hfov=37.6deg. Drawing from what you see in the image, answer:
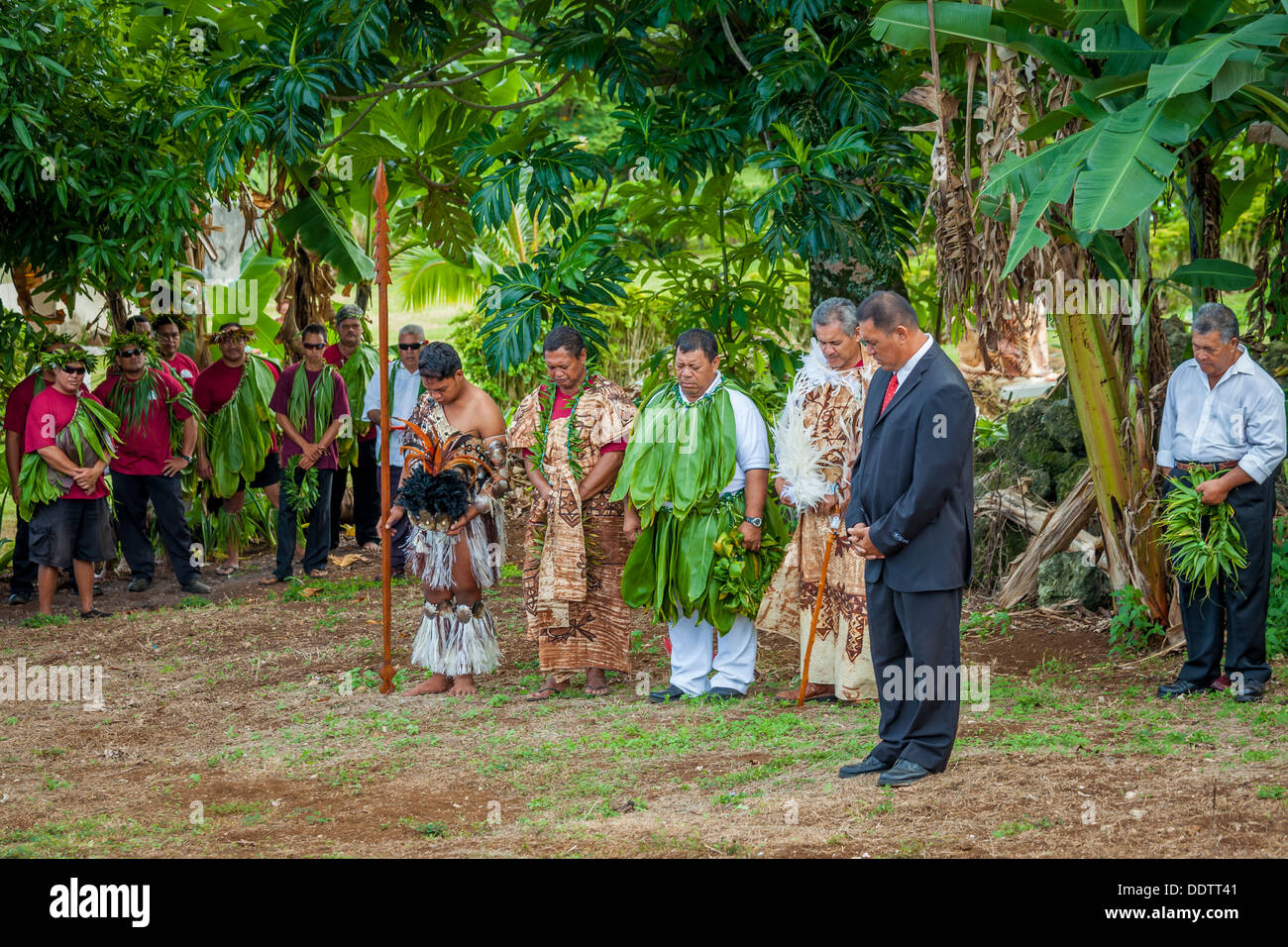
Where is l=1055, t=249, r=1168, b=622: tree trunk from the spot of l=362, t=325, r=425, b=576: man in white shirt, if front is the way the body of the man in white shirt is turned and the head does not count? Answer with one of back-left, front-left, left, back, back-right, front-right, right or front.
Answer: front-left

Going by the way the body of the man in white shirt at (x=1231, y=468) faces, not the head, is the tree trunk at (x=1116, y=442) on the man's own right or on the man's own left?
on the man's own right

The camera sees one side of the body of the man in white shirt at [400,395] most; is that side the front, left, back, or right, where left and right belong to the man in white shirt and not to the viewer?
front

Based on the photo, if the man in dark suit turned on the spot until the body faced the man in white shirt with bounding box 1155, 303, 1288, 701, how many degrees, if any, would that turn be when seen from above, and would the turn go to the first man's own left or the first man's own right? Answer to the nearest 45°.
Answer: approximately 180°

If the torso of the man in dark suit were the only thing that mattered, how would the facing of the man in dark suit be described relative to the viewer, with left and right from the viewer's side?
facing the viewer and to the left of the viewer

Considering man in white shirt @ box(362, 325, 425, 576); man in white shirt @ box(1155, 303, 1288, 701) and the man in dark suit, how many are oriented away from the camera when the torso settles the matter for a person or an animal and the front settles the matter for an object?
0

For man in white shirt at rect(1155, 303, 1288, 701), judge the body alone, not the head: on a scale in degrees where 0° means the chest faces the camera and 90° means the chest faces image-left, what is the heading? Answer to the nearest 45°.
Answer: approximately 45°

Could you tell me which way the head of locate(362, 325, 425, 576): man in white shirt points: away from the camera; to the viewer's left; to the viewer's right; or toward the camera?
toward the camera

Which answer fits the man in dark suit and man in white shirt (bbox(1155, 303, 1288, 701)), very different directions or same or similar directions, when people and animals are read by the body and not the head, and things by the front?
same or similar directions

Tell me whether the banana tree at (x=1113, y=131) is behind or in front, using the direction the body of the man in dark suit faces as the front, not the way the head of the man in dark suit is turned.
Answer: behind

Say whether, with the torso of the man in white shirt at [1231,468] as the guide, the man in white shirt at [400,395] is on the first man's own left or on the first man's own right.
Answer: on the first man's own right
